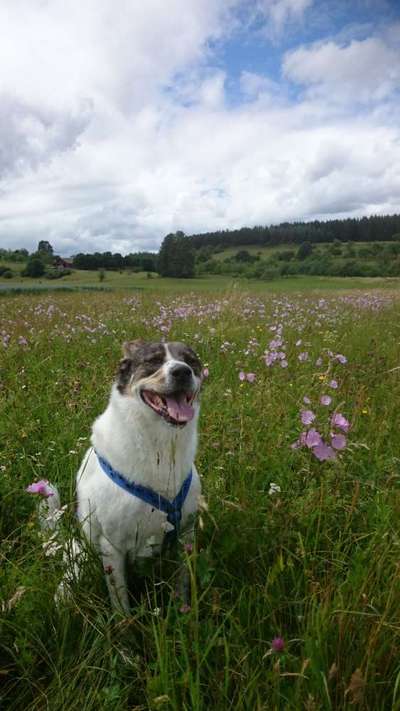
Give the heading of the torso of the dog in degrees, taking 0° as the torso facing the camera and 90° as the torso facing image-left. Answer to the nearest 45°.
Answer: approximately 315°
